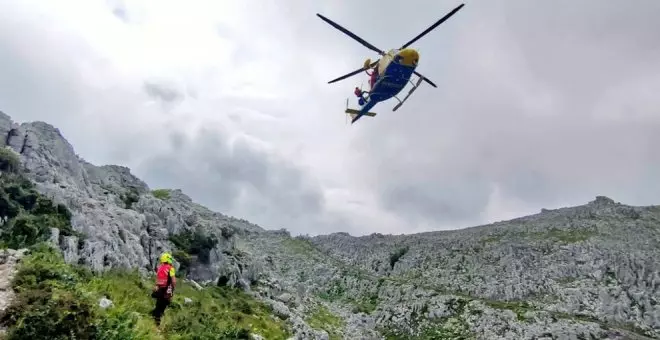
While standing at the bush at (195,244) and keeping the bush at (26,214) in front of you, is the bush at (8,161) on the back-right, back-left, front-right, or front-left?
front-right

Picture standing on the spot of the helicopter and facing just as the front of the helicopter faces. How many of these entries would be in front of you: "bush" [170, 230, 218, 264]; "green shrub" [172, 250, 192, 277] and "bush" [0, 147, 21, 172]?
0

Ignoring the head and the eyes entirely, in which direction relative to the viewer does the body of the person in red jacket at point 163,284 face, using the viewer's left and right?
facing away from the viewer and to the right of the viewer

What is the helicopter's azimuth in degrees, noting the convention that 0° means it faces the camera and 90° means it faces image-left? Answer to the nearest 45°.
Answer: approximately 315°

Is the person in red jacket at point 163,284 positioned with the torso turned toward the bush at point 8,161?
no

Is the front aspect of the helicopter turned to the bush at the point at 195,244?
no

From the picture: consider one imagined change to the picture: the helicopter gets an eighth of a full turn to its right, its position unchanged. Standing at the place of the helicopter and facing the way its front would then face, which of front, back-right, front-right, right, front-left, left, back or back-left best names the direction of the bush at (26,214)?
right

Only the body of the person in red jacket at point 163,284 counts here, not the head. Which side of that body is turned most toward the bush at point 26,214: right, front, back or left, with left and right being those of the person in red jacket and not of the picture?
left

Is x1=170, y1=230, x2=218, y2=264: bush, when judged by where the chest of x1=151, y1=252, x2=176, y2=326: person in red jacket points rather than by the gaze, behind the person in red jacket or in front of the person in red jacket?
in front

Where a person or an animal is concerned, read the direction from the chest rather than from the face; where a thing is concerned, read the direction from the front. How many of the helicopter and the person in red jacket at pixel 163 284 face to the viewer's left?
0
